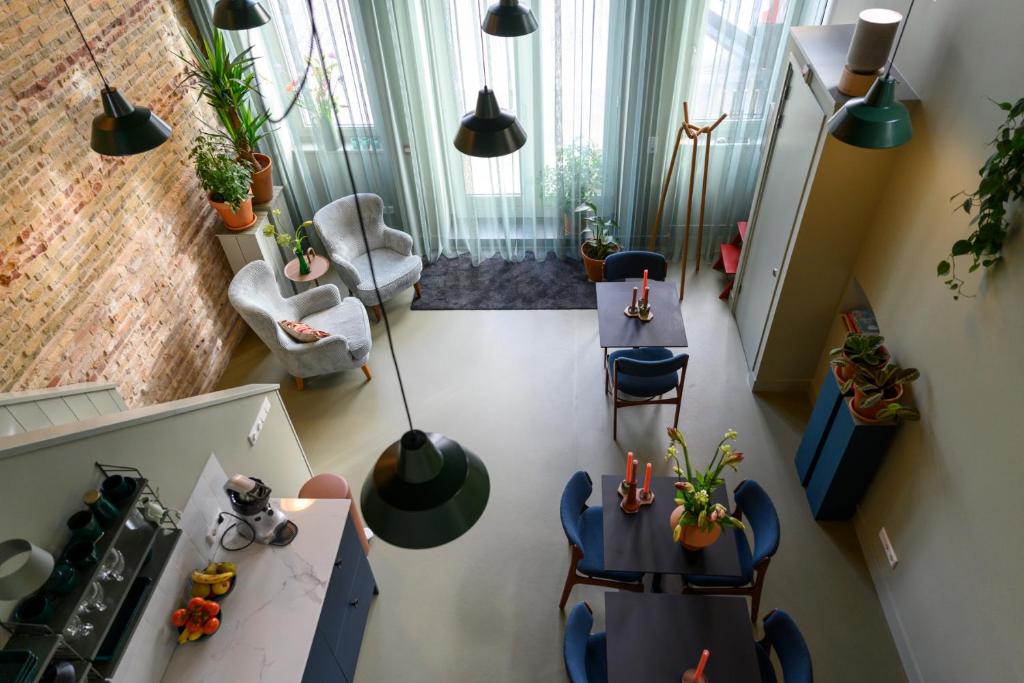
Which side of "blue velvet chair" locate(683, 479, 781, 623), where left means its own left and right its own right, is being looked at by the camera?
left

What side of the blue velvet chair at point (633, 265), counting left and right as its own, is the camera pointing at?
front

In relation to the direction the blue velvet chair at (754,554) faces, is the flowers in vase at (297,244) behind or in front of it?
in front

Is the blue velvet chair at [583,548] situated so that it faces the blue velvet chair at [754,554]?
yes

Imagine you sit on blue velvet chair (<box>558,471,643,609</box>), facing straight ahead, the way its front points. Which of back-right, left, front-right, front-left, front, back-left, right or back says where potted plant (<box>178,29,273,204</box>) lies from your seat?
back-left

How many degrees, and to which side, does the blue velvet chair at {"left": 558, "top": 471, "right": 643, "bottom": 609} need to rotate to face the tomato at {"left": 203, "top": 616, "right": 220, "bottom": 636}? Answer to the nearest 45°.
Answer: approximately 135° to its right

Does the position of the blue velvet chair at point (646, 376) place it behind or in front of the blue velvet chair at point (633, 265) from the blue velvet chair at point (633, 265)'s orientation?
in front

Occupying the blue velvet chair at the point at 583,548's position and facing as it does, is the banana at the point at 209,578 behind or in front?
behind

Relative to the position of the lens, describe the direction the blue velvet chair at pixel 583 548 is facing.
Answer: facing to the right of the viewer

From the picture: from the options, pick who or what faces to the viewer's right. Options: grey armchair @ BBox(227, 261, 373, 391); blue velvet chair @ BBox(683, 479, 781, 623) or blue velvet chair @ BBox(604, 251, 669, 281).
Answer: the grey armchair

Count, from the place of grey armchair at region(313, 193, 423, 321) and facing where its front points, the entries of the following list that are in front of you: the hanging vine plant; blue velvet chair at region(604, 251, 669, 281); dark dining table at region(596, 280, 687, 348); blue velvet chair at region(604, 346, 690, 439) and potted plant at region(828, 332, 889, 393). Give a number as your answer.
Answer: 5

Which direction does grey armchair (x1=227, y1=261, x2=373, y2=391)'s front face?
to the viewer's right

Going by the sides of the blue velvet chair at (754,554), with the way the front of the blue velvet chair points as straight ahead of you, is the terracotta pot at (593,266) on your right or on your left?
on your right

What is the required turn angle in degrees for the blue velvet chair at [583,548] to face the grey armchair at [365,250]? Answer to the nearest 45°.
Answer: approximately 135° to its left

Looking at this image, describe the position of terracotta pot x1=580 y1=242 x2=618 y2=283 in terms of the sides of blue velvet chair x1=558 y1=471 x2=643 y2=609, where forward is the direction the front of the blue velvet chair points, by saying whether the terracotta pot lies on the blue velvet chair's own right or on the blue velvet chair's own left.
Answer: on the blue velvet chair's own left

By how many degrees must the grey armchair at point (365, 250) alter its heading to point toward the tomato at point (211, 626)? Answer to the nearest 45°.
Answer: approximately 45° to its right
